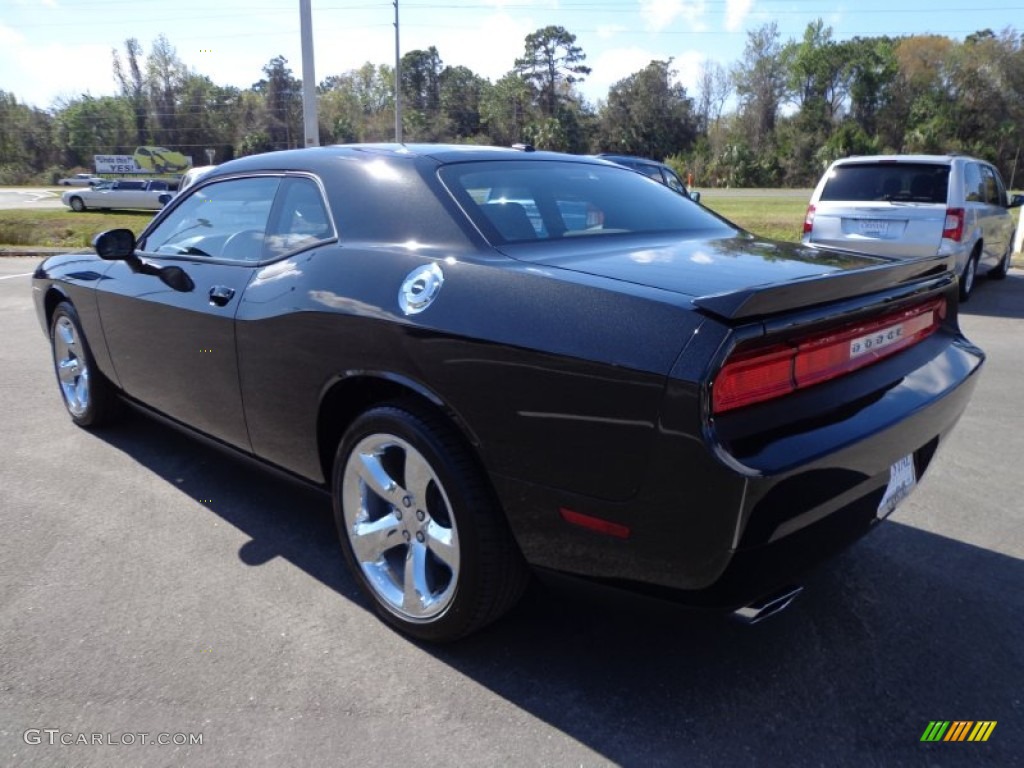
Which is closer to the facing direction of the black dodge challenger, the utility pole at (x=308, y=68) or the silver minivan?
the utility pole

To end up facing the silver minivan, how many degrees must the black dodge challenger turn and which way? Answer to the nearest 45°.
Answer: approximately 90° to its right

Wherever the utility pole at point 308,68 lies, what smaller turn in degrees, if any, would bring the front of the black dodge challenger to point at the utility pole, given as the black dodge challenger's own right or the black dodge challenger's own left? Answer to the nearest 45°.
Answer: approximately 45° to the black dodge challenger's own right

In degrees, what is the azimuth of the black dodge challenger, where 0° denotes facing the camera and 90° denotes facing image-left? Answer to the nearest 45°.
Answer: approximately 135°

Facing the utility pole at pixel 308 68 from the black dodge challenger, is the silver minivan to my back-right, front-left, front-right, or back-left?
front-right

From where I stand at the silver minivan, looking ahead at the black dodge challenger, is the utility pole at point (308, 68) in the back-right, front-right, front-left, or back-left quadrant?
back-right

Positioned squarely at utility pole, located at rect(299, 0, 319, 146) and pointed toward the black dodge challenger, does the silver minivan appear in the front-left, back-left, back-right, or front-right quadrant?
front-left

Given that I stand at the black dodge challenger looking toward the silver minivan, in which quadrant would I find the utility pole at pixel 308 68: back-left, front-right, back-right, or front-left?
front-left
